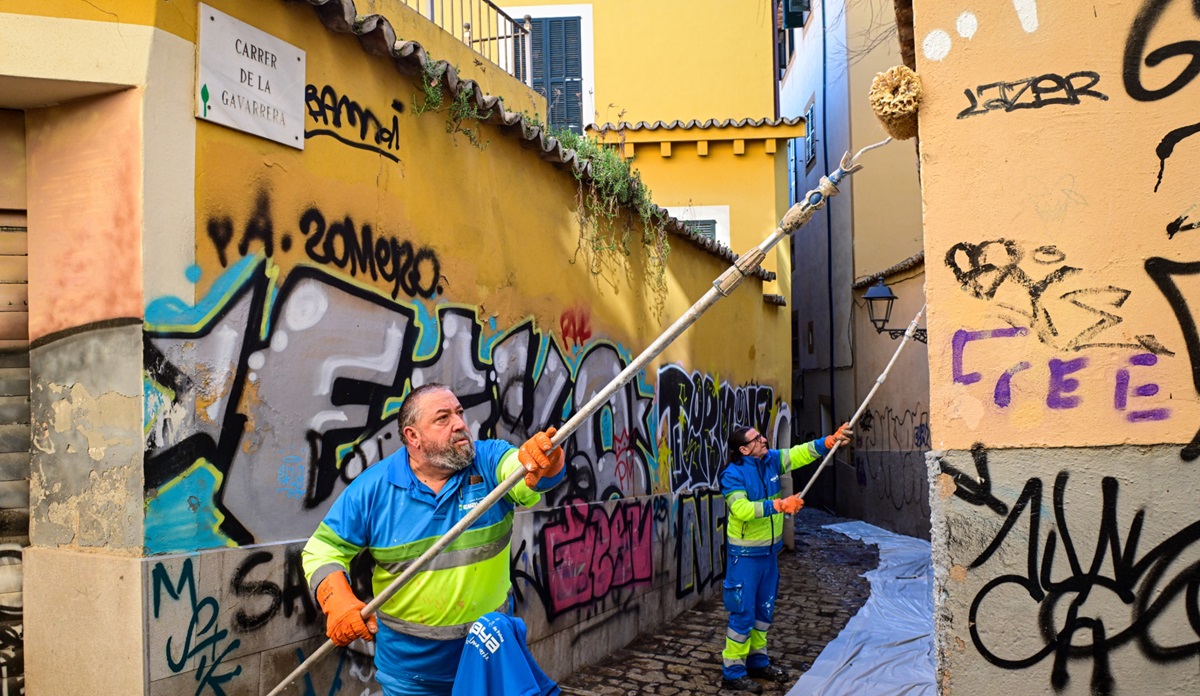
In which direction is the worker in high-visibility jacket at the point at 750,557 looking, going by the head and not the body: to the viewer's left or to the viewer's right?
to the viewer's right

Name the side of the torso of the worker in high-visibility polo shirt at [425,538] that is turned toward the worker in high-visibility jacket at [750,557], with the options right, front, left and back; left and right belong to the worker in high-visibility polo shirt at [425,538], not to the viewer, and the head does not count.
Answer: left

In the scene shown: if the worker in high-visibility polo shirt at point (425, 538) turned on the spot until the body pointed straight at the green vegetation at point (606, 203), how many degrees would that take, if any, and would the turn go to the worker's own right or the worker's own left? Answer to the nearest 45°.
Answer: approximately 135° to the worker's own left

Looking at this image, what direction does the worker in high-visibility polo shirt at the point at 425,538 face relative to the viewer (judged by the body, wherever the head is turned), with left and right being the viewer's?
facing the viewer and to the right of the viewer

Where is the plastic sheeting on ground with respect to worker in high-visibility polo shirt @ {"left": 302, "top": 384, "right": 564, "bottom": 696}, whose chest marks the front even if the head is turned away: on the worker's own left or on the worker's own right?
on the worker's own left
